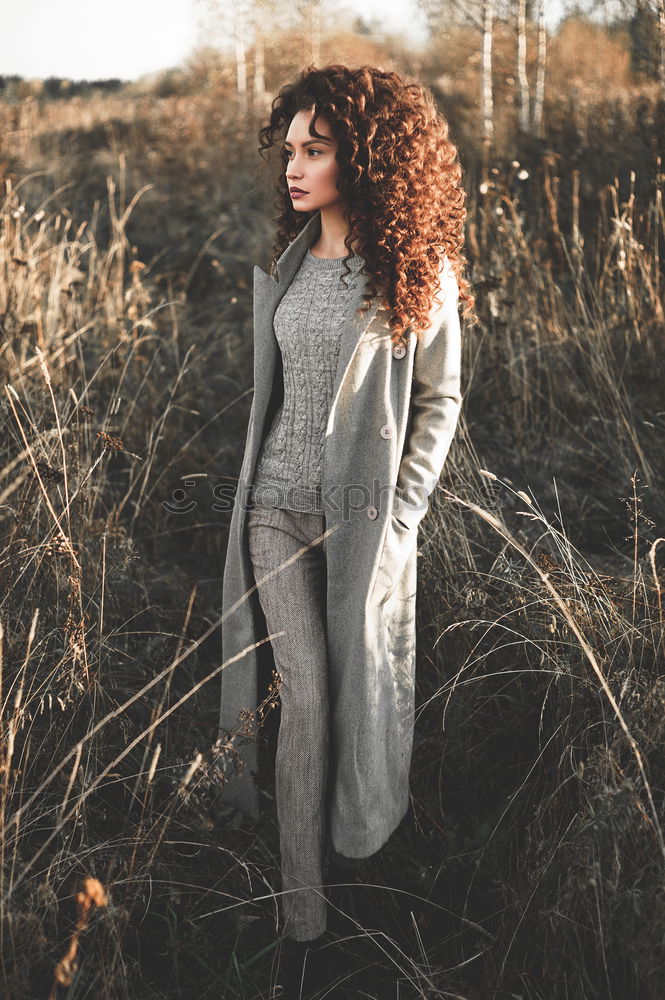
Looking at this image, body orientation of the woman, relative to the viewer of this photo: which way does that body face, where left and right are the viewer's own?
facing the viewer and to the left of the viewer
